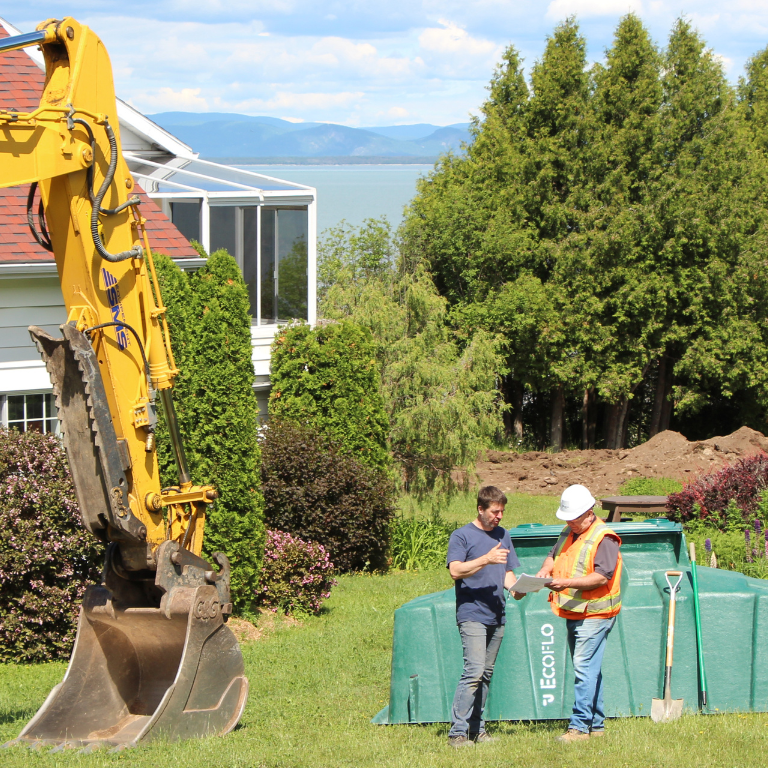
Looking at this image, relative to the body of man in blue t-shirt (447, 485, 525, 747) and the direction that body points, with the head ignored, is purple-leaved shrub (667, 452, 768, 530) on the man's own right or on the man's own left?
on the man's own left

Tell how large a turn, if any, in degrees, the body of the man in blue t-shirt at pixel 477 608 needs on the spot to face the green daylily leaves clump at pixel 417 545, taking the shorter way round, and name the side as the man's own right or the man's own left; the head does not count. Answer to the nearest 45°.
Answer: approximately 135° to the man's own left

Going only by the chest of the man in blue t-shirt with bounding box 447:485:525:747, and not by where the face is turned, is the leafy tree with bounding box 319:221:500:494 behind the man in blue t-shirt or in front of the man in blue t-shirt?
behind

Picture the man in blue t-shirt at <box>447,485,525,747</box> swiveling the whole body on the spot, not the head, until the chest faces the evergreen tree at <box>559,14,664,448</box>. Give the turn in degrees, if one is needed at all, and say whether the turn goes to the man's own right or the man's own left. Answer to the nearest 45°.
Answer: approximately 135° to the man's own left

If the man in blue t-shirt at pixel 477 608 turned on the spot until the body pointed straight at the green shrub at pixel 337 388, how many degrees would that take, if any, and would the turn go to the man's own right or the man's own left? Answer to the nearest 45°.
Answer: approximately 135° to the man's own left

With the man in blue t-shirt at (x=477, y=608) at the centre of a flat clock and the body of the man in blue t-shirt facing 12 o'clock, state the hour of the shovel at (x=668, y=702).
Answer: The shovel is roughly at 10 o'clock from the man in blue t-shirt.

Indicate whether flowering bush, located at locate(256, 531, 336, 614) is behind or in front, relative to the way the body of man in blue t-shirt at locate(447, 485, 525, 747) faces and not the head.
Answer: behind

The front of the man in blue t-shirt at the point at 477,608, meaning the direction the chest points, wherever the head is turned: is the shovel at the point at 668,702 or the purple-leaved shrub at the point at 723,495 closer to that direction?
the shovel

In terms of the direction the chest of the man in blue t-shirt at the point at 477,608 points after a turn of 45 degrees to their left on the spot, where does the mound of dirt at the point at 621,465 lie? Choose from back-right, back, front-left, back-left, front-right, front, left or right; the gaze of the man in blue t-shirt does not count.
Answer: left

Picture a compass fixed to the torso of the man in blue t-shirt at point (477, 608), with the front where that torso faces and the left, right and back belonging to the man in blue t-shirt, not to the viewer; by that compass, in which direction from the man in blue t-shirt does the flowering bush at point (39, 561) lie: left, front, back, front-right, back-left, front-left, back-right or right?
back

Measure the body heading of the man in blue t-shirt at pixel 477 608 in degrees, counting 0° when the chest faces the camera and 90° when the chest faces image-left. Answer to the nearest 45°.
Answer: approximately 315°
